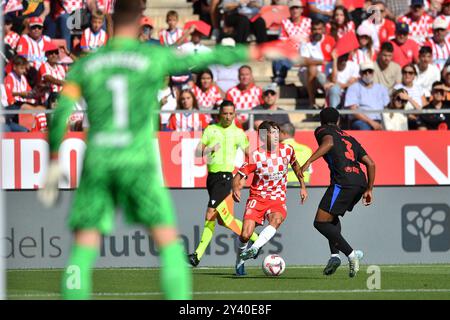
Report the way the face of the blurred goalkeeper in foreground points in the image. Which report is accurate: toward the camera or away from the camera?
away from the camera

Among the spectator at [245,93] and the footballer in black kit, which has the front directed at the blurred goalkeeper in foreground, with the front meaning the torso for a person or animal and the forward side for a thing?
the spectator

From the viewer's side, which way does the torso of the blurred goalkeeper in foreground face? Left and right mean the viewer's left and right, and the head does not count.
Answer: facing away from the viewer

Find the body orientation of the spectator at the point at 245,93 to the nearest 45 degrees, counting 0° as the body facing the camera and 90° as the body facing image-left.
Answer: approximately 0°

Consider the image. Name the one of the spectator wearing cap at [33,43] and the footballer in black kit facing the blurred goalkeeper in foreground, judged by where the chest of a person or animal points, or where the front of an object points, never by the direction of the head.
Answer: the spectator wearing cap

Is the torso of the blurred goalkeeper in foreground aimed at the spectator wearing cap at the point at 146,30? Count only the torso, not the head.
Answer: yes

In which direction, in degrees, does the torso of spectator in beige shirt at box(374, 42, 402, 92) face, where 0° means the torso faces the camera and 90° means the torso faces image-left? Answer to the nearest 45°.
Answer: approximately 45°
